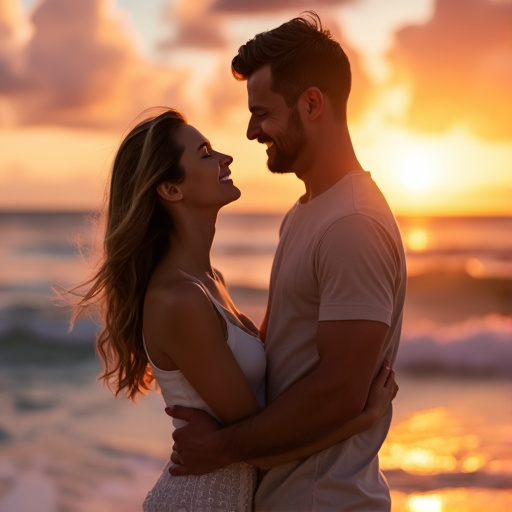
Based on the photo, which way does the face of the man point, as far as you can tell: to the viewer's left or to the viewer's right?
to the viewer's left

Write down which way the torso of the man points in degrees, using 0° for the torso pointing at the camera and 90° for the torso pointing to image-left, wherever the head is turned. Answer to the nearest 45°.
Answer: approximately 90°

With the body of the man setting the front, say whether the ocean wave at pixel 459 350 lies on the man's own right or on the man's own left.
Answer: on the man's own right

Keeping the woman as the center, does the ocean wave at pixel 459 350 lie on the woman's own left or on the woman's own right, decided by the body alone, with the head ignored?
on the woman's own left

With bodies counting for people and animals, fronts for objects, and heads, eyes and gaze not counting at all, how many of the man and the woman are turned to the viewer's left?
1

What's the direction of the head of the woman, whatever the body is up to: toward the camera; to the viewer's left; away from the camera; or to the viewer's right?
to the viewer's right

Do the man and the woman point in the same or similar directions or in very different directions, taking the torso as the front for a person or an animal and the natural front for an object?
very different directions

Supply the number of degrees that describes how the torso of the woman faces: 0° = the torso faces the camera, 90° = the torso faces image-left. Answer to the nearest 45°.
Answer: approximately 270°
